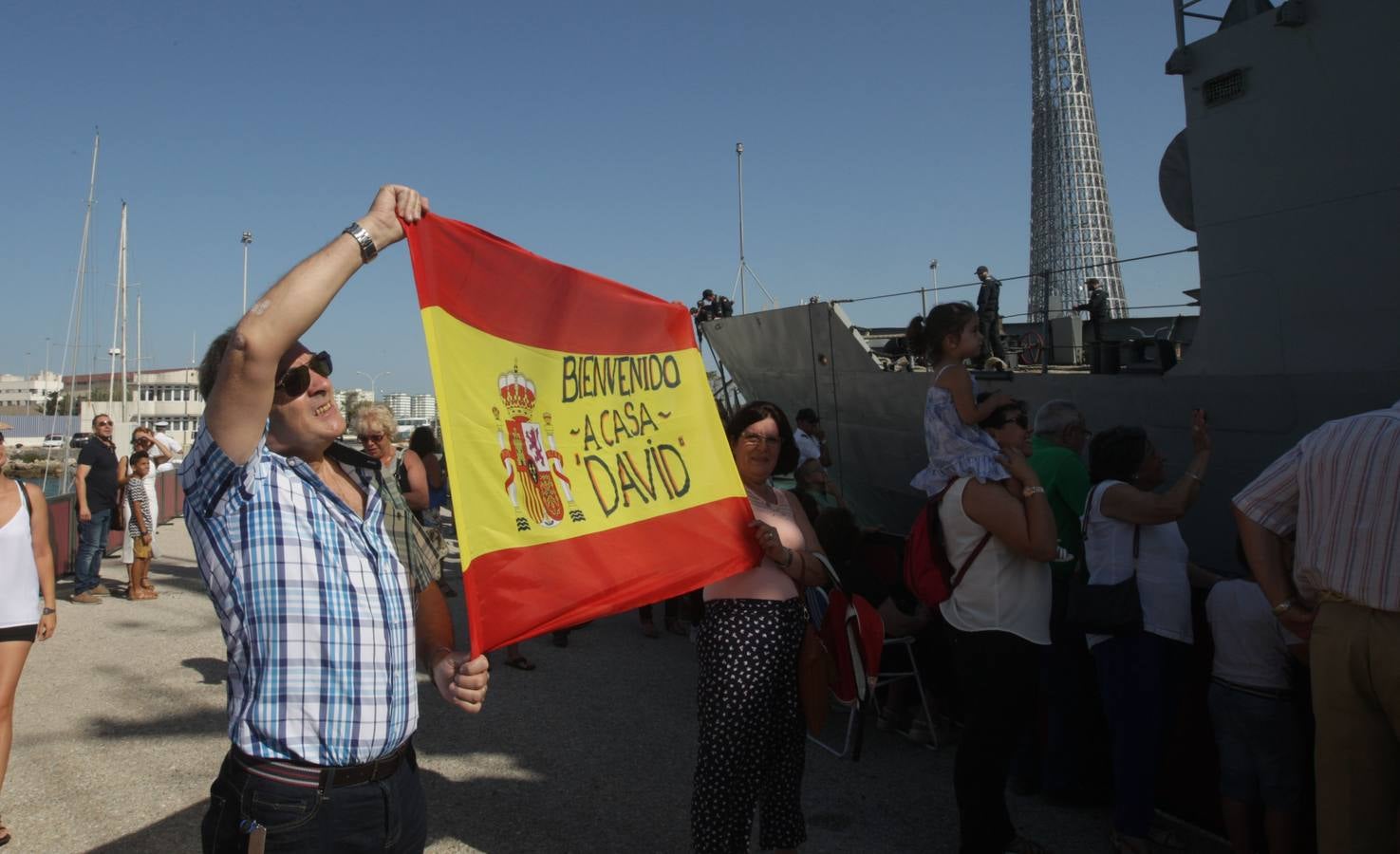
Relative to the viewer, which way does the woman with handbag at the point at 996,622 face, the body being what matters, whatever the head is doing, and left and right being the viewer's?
facing to the right of the viewer

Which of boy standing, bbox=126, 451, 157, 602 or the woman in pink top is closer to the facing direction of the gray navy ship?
the boy standing

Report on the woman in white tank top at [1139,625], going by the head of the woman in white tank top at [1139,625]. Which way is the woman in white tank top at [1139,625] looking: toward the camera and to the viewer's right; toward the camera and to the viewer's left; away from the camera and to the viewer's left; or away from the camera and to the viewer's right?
away from the camera and to the viewer's right

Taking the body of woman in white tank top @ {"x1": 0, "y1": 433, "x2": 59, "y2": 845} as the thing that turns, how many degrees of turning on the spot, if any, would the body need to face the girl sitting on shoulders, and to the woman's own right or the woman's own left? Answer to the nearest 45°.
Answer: approximately 45° to the woman's own left

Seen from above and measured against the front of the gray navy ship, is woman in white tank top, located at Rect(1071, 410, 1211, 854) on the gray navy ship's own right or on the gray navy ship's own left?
on the gray navy ship's own left

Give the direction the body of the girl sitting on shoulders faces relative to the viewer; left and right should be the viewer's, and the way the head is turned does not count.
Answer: facing to the right of the viewer
